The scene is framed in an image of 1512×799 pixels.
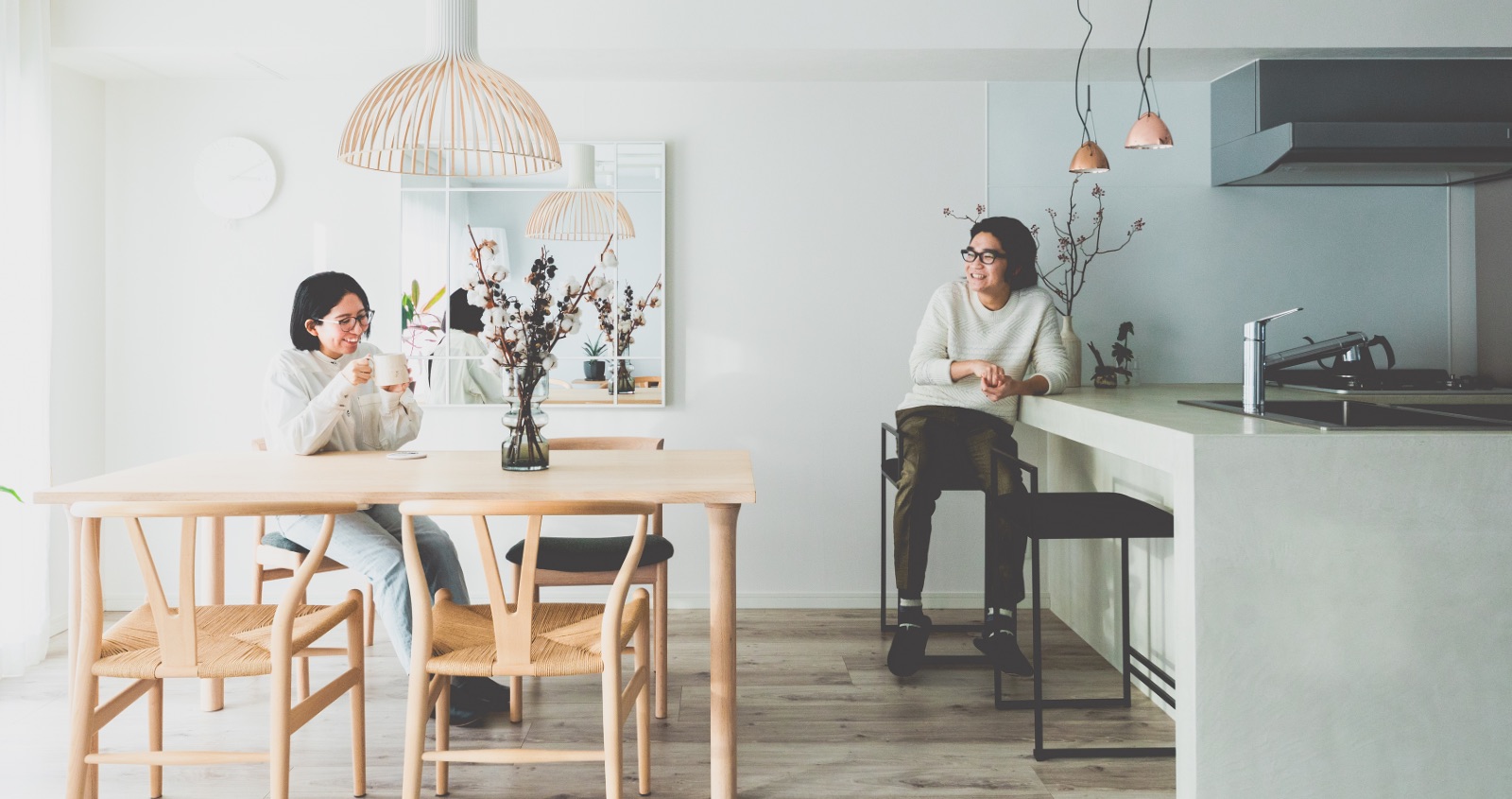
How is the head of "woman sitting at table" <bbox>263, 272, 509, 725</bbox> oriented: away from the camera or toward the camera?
toward the camera

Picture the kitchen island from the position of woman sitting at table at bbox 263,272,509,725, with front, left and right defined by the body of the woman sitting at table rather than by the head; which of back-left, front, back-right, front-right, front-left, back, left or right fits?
front

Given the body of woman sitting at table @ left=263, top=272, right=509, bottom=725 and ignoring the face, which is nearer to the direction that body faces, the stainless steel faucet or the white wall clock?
the stainless steel faucet

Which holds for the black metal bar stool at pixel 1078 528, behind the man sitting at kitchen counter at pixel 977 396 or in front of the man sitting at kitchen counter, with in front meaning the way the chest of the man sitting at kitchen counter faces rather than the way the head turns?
in front

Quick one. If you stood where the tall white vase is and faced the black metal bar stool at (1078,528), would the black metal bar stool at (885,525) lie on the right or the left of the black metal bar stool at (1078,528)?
right

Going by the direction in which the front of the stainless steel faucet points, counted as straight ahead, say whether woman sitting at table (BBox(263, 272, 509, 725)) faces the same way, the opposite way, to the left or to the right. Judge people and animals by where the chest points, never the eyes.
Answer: the same way

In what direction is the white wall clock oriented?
toward the camera

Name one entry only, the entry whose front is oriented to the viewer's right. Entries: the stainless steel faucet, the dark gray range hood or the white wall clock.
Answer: the stainless steel faucet

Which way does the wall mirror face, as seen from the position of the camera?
facing the viewer

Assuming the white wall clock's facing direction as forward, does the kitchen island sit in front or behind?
in front

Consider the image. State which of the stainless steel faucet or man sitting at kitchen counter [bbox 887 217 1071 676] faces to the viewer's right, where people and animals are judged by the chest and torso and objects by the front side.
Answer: the stainless steel faucet

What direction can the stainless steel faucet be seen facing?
to the viewer's right

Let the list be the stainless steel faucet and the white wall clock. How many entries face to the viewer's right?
1

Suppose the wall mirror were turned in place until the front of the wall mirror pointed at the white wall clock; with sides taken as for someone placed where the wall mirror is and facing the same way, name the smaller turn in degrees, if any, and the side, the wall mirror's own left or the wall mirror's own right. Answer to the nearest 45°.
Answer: approximately 90° to the wall mirror's own right

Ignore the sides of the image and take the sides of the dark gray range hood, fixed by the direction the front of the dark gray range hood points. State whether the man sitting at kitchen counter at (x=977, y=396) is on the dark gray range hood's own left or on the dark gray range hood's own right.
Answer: on the dark gray range hood's own right

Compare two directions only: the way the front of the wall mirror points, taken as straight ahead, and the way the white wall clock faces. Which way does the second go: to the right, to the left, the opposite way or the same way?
the same way

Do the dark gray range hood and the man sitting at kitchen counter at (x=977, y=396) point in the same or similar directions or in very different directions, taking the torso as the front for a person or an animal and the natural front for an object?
same or similar directions

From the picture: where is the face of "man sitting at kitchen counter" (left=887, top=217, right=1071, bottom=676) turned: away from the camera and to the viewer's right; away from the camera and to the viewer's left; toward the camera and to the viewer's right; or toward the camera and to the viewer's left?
toward the camera and to the viewer's left
